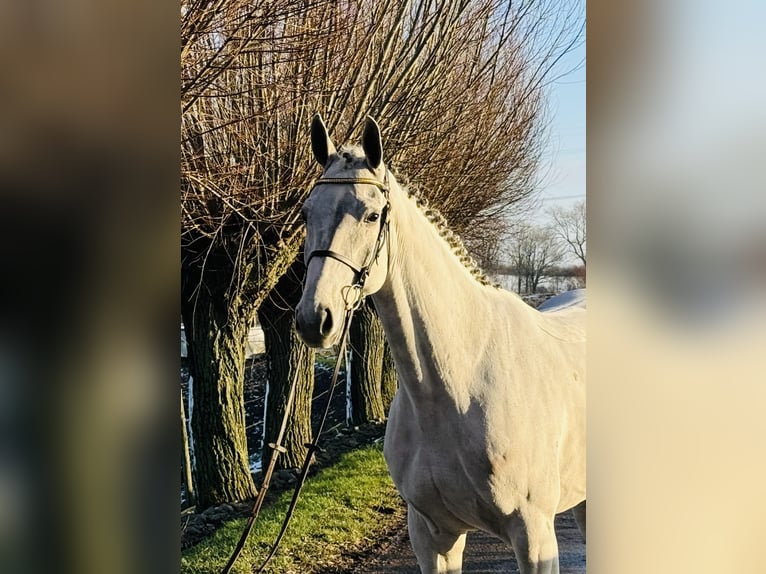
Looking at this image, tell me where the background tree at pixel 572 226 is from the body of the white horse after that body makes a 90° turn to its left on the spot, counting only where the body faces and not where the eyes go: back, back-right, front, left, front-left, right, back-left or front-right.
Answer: left

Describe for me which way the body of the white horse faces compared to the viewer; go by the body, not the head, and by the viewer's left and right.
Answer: facing the viewer and to the left of the viewer

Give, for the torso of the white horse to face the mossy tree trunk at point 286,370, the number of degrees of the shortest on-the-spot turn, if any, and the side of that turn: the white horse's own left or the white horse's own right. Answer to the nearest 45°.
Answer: approximately 90° to the white horse's own right

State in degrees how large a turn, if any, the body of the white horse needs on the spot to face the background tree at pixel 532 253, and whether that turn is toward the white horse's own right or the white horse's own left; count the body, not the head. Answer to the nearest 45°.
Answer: approximately 180°
